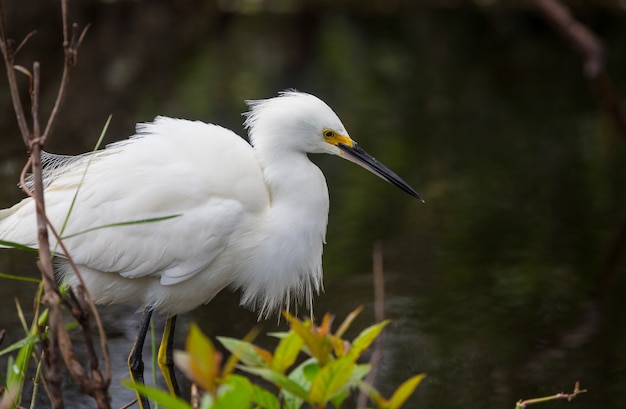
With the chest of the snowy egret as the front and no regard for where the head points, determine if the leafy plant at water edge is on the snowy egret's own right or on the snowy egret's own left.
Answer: on the snowy egret's own right

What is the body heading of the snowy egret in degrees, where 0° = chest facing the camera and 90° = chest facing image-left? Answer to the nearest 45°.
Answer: approximately 270°
